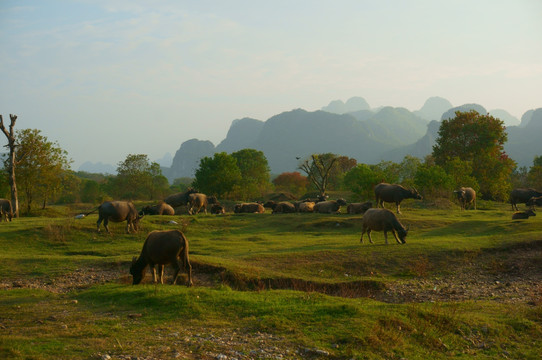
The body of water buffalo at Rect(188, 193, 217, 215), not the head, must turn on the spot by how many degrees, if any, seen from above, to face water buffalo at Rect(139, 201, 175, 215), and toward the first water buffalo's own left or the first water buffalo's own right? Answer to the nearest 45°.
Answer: approximately 135° to the first water buffalo's own right

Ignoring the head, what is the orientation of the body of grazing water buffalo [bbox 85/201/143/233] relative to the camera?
to the viewer's right

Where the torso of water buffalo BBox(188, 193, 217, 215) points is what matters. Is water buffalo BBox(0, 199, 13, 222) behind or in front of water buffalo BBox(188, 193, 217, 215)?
behind

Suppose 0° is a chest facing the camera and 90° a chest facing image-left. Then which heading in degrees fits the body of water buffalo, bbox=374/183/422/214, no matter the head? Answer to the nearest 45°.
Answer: approximately 270°

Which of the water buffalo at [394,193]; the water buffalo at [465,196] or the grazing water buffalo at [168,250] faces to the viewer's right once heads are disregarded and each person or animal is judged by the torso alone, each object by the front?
the water buffalo at [394,193]

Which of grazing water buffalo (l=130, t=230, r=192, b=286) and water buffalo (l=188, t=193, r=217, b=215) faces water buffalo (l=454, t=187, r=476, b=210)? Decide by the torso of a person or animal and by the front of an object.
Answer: water buffalo (l=188, t=193, r=217, b=215)

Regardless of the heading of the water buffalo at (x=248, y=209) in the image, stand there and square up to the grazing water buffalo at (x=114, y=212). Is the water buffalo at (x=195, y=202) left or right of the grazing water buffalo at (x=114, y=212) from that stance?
right

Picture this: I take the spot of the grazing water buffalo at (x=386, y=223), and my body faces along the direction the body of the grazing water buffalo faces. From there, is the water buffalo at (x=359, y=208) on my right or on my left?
on my left

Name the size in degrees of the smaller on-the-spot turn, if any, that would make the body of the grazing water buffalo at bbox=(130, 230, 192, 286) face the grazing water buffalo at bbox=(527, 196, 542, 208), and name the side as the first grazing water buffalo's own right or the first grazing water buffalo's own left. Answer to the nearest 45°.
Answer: approximately 135° to the first grazing water buffalo's own right

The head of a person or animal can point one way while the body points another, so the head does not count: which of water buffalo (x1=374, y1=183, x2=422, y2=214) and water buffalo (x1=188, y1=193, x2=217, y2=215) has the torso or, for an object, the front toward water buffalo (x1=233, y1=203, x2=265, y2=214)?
water buffalo (x1=188, y1=193, x2=217, y2=215)
